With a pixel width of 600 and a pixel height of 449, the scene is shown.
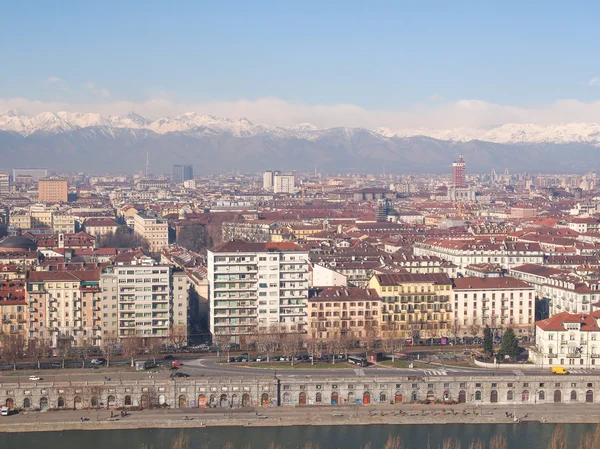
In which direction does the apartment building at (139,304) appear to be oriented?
toward the camera

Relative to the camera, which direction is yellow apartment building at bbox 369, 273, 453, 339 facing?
toward the camera

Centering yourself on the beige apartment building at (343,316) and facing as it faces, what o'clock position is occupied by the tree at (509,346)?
The tree is roughly at 10 o'clock from the beige apartment building.

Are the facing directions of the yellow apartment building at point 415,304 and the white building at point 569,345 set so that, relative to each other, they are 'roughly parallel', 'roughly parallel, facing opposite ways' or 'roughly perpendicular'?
roughly parallel

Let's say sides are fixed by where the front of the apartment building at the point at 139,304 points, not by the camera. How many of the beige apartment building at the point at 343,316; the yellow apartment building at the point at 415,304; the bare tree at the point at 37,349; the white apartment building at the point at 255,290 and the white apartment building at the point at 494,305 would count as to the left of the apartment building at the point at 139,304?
4

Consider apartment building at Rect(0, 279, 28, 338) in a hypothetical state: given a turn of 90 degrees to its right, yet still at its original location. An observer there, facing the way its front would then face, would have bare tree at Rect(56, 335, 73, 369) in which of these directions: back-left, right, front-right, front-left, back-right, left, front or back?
back-left

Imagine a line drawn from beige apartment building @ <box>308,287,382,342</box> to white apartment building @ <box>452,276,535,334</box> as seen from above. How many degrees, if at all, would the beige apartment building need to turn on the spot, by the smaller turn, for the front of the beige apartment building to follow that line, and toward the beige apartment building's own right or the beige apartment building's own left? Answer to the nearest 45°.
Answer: approximately 90° to the beige apartment building's own left

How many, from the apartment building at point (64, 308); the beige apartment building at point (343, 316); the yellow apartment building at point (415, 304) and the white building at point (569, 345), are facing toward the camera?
4

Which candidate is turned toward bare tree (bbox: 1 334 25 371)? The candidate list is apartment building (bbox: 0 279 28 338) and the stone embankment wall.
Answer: the apartment building

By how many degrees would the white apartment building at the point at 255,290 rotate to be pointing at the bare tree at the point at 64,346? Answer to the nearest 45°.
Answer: approximately 90° to its right

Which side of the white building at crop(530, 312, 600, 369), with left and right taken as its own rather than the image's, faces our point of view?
front

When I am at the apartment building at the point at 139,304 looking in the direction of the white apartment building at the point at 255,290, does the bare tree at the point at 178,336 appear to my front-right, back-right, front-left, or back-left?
front-right

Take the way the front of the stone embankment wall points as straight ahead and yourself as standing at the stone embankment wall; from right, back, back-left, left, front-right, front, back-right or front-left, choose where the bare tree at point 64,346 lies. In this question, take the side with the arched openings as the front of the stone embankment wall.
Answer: back-right

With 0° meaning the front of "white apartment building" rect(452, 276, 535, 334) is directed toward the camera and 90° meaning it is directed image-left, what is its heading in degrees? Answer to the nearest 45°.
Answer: approximately 0°

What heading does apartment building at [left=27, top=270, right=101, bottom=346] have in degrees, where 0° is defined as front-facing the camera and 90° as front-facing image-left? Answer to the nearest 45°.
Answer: approximately 0°
